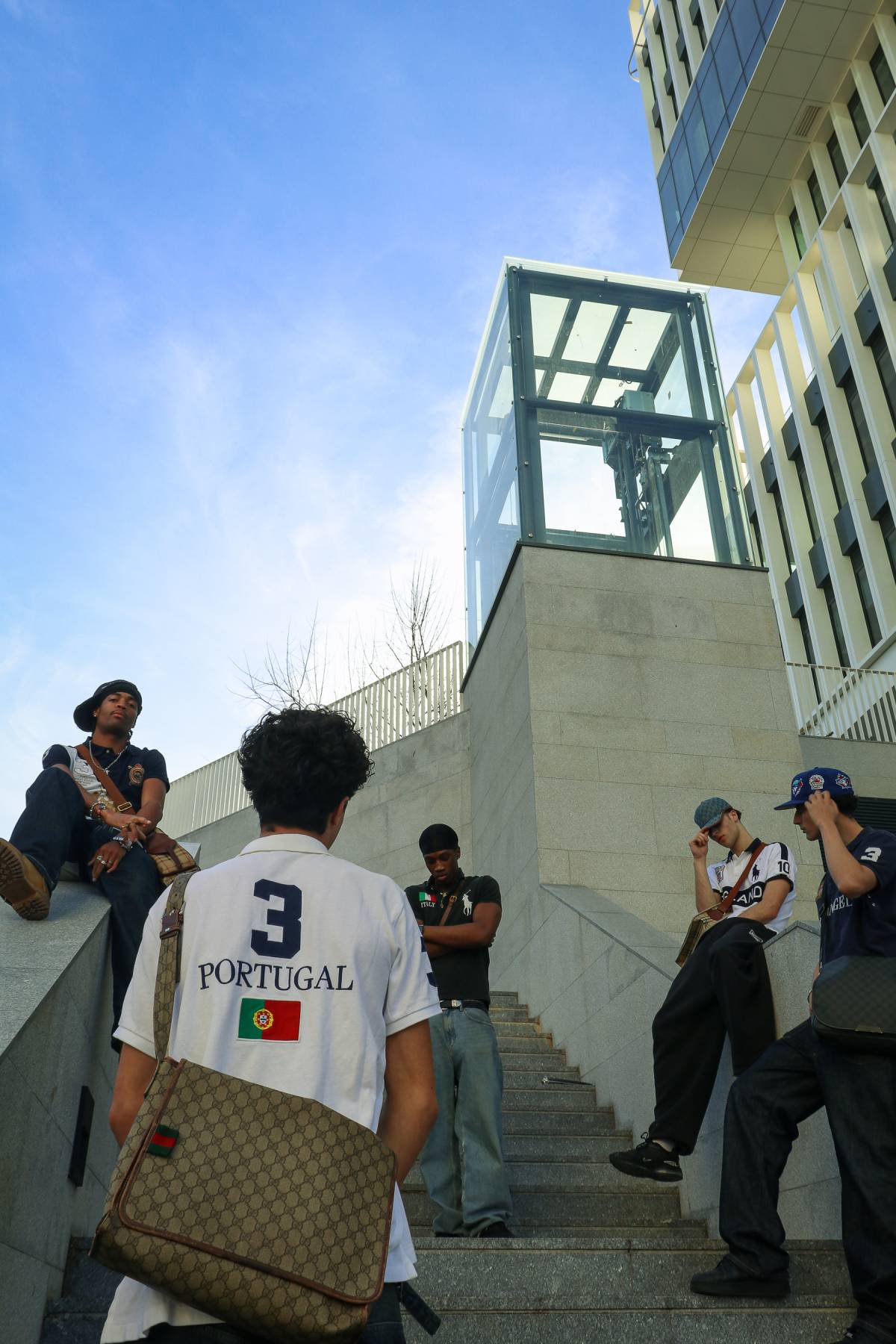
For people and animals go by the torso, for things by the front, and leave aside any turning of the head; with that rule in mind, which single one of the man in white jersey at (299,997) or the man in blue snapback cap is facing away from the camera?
the man in white jersey

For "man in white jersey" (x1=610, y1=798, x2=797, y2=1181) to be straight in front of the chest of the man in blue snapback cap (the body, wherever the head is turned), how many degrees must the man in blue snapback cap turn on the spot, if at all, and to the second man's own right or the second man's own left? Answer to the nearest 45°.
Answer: approximately 45° to the second man's own right

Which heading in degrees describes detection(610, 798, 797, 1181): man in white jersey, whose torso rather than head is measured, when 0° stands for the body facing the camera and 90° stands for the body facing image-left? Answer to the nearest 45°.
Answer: approximately 45°

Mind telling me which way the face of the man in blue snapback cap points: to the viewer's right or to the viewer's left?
to the viewer's left

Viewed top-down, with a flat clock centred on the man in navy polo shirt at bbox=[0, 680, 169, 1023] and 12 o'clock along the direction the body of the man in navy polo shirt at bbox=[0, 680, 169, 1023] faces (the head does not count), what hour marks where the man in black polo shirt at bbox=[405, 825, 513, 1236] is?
the man in black polo shirt at bbox=[405, 825, 513, 1236] is roughly at 9 o'clock from the man in navy polo shirt at bbox=[0, 680, 169, 1023].

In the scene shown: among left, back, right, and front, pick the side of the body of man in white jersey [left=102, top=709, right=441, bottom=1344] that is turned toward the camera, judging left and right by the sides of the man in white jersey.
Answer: back

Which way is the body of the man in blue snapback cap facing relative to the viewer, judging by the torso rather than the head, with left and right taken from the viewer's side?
facing to the left of the viewer
